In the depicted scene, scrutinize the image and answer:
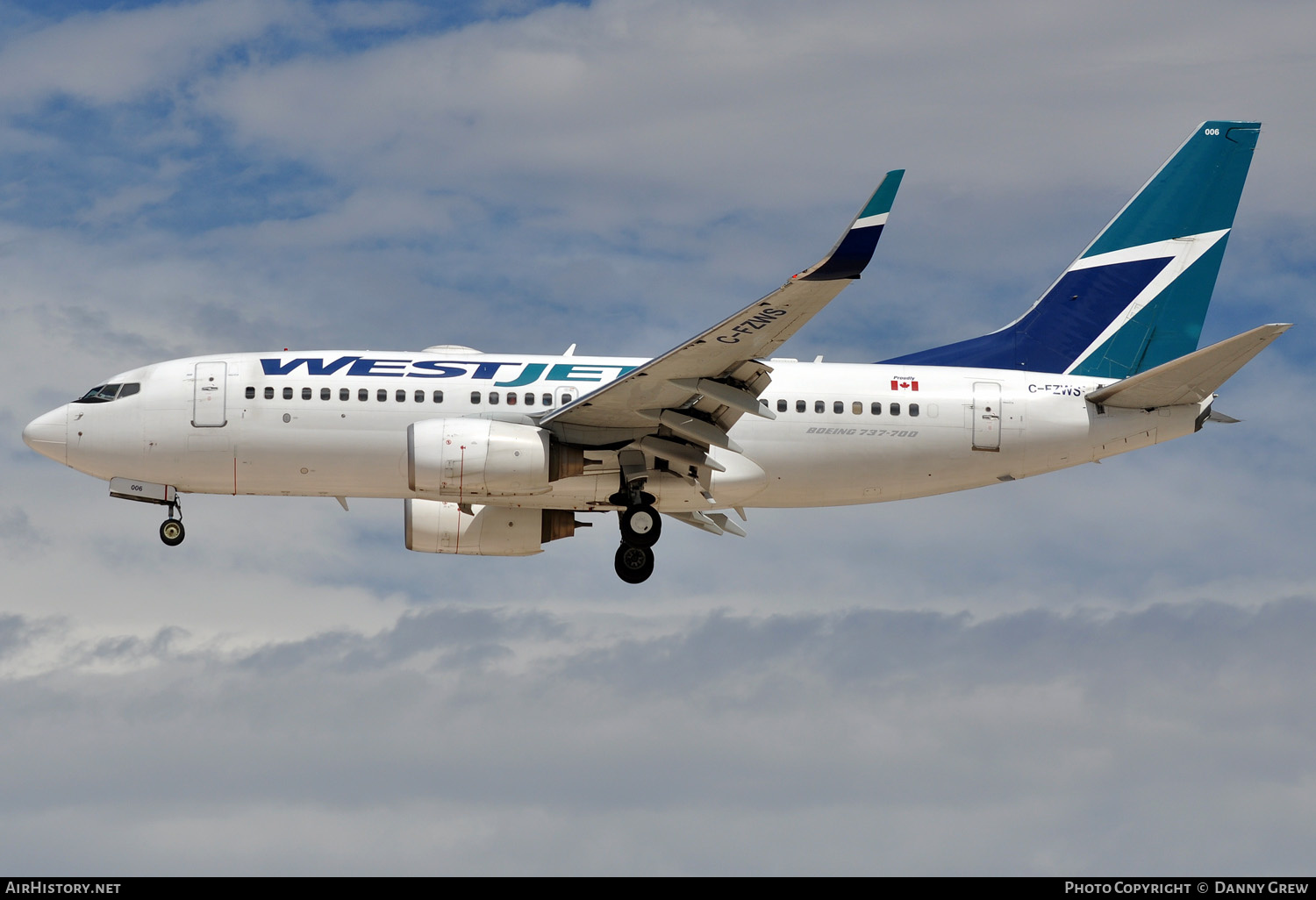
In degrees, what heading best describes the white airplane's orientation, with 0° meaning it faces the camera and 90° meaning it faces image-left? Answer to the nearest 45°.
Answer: approximately 90°
